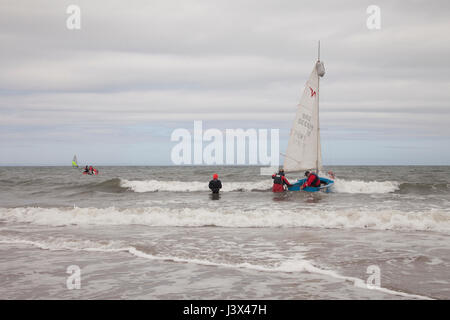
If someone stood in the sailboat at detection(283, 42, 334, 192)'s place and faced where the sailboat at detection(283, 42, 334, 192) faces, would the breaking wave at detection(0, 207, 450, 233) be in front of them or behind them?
behind

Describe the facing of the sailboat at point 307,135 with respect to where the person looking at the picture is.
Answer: facing away from the viewer and to the right of the viewer

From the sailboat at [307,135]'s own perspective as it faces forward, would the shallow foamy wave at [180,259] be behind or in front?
behind
